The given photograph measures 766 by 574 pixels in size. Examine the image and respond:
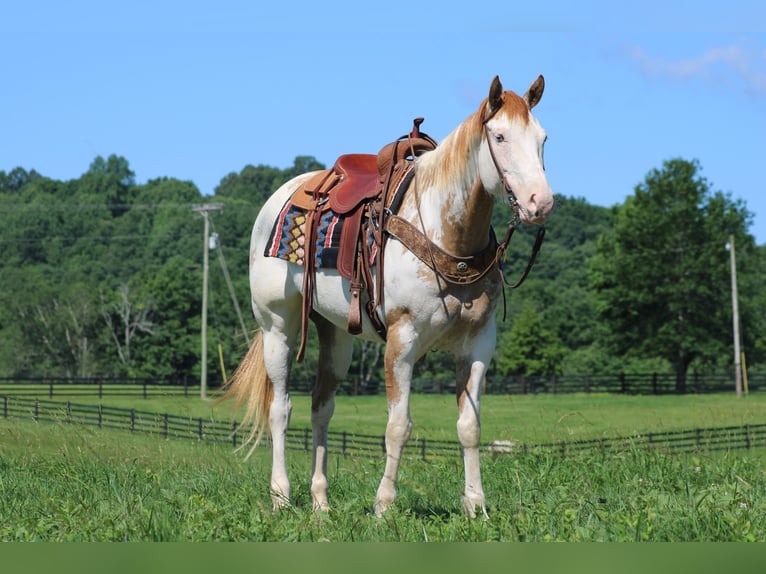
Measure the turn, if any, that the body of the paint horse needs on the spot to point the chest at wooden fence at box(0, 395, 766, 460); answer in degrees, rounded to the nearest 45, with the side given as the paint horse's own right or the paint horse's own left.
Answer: approximately 135° to the paint horse's own left

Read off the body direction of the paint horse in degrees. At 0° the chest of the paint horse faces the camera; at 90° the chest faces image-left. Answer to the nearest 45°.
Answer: approximately 315°
